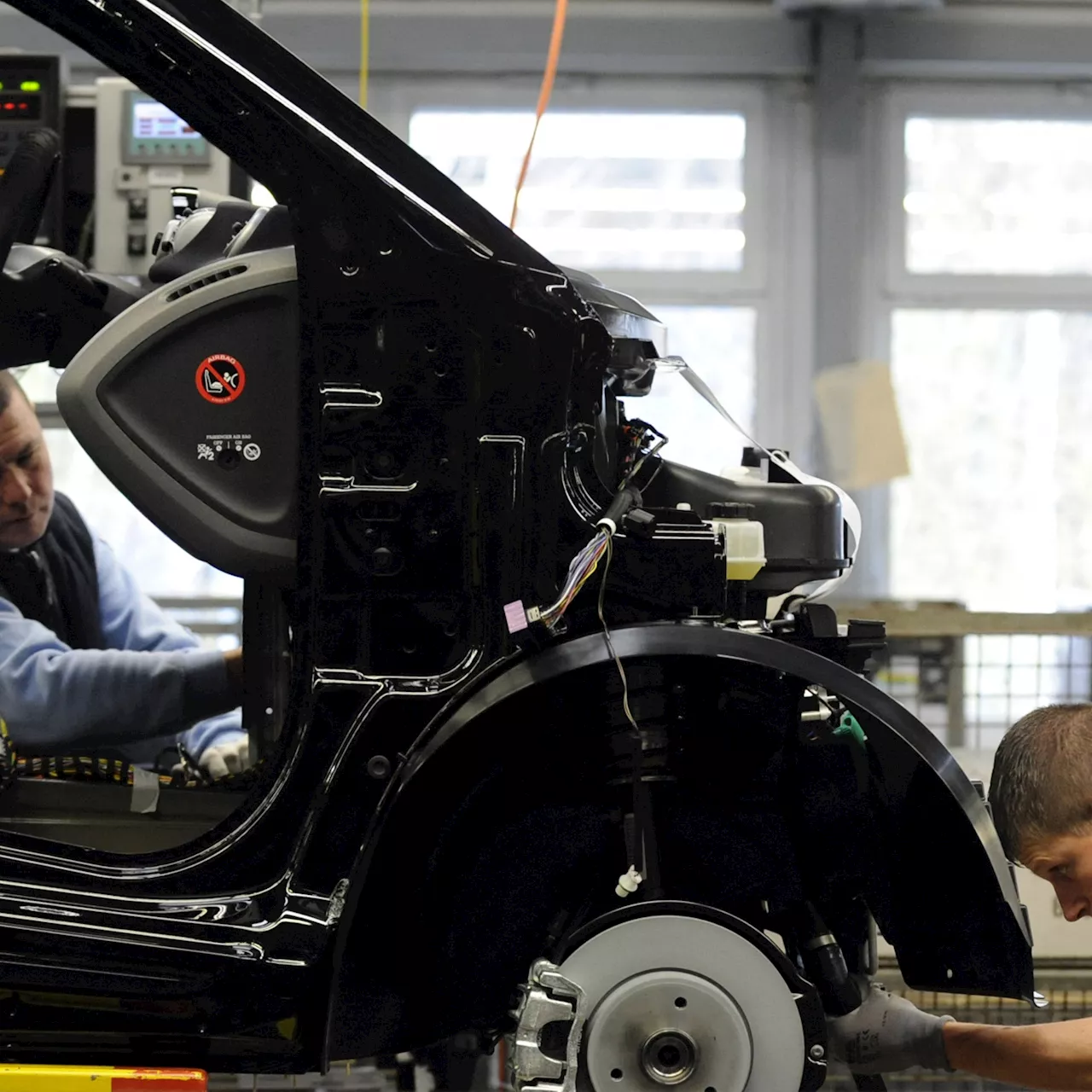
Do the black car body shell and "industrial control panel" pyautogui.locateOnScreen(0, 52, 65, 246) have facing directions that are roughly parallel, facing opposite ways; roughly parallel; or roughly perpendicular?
roughly perpendicular

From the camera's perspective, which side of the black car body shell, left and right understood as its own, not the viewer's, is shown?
right

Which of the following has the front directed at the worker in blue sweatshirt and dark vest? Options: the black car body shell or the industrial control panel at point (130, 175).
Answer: the industrial control panel

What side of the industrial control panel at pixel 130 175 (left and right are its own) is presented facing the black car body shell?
front

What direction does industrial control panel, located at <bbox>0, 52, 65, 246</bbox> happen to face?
toward the camera

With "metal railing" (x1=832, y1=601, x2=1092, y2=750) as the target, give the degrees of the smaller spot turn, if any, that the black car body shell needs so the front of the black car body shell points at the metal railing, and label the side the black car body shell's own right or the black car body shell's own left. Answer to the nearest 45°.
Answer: approximately 45° to the black car body shell's own left

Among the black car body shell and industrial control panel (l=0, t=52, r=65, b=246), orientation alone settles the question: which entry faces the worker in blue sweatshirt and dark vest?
the industrial control panel

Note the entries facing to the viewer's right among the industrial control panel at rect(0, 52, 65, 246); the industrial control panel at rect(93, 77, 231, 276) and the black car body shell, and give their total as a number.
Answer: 1

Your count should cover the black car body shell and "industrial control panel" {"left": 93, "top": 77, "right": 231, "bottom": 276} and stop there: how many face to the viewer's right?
1

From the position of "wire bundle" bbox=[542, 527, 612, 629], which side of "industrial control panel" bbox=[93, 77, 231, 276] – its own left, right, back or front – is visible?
front

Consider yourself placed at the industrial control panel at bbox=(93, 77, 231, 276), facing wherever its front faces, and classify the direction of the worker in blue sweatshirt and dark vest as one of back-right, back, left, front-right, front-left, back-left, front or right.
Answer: front

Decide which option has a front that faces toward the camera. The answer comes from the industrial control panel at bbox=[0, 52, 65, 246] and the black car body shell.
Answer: the industrial control panel

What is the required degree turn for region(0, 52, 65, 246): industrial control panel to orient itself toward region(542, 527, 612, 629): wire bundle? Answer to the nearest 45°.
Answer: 0° — it already faces it

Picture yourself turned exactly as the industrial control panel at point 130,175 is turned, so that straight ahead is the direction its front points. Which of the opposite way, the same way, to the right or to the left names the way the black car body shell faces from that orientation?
to the left
